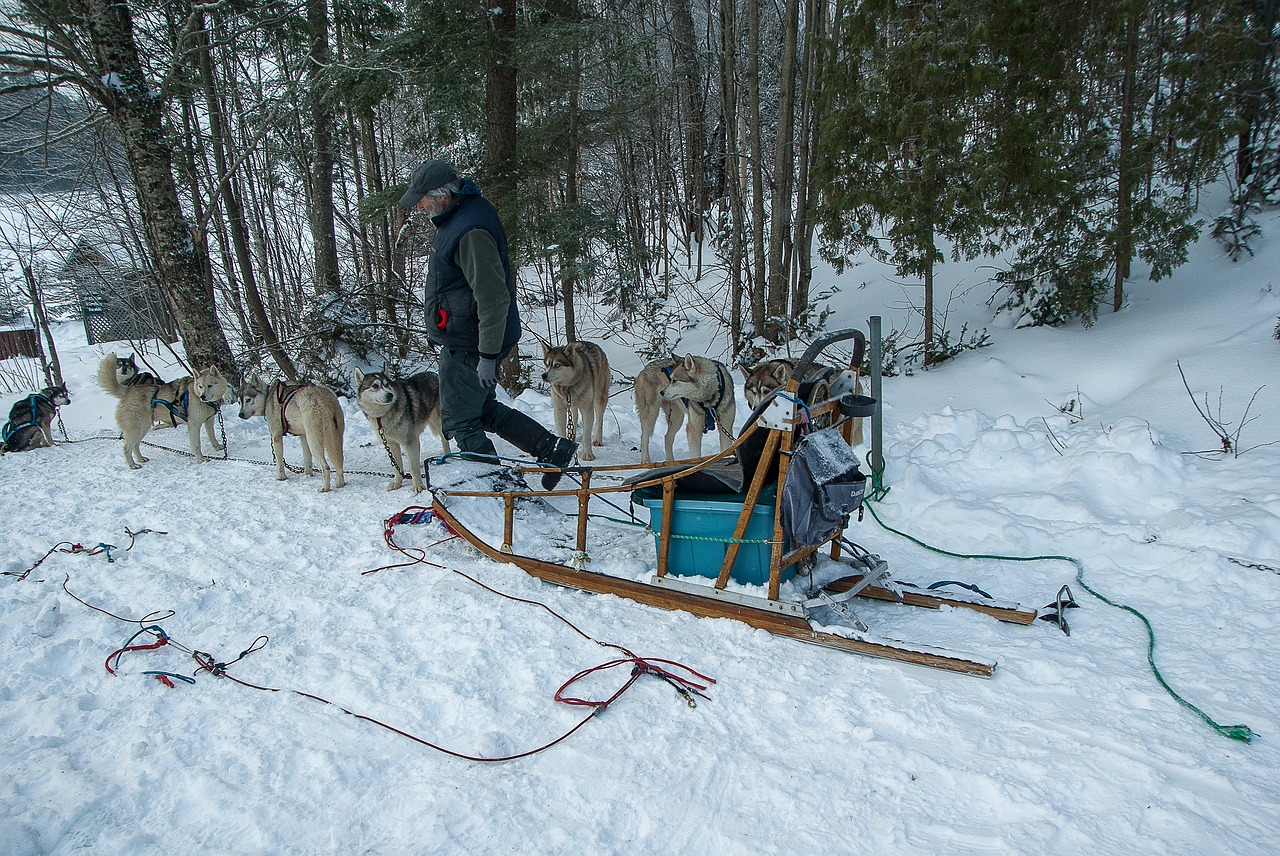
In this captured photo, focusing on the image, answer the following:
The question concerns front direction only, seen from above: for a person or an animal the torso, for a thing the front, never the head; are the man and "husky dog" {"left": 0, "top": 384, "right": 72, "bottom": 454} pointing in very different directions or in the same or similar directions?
very different directions

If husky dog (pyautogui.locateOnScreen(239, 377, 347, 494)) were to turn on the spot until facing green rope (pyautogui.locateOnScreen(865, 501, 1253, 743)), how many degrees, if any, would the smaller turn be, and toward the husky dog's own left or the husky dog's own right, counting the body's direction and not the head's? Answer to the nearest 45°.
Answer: approximately 180°

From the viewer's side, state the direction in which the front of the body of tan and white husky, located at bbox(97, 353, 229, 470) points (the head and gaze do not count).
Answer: to the viewer's right

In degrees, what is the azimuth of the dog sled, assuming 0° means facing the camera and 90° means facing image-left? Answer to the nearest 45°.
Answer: approximately 135°

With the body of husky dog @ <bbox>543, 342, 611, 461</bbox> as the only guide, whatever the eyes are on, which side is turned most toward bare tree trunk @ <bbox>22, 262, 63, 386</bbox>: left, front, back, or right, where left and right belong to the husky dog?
right

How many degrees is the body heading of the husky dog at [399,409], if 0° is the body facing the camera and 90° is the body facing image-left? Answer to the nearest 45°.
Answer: approximately 45°

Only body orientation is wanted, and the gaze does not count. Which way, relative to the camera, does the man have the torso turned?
to the viewer's left

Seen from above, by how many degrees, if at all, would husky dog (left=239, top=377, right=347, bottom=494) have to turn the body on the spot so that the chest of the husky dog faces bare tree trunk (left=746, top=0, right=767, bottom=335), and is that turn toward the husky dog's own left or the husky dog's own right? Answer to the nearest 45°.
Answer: approximately 135° to the husky dog's own right

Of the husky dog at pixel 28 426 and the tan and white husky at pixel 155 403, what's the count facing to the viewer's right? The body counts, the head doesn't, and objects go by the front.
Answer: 2
